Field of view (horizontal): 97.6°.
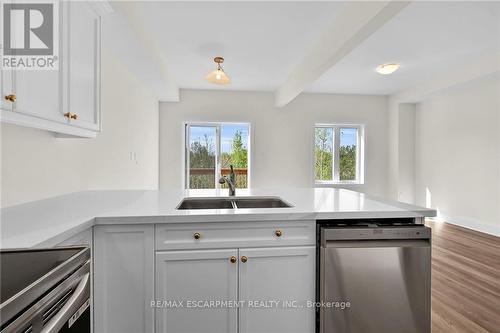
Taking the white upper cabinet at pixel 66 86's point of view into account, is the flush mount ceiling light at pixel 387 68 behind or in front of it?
in front

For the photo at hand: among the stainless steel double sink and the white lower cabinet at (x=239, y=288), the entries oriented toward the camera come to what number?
2

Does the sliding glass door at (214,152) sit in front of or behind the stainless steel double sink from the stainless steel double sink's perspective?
behind

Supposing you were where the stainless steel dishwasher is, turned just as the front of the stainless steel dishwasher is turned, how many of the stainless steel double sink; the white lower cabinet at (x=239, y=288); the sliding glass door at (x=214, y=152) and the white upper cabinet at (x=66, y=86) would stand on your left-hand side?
0

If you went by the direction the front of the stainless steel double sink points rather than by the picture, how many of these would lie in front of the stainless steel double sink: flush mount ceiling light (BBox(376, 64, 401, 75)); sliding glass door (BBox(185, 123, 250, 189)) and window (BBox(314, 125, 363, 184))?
0

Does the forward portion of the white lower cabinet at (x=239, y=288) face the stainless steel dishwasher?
no

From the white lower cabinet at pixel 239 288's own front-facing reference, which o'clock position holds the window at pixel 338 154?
The window is roughly at 7 o'clock from the white lower cabinet.

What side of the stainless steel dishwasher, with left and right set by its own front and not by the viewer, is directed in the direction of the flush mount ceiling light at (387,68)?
back

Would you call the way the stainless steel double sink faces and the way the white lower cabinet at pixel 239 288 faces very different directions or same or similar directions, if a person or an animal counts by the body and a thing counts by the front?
same or similar directions

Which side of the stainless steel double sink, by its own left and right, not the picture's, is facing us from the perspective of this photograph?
front

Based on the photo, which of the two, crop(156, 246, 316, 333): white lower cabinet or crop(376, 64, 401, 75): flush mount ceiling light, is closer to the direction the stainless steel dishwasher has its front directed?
the white lower cabinet

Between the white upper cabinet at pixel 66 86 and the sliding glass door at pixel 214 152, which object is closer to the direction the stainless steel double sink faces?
the white upper cabinet

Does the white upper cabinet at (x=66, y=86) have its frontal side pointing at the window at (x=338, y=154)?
no

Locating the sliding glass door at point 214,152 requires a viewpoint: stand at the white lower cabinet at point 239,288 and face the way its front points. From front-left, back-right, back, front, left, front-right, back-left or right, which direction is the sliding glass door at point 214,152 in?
back
